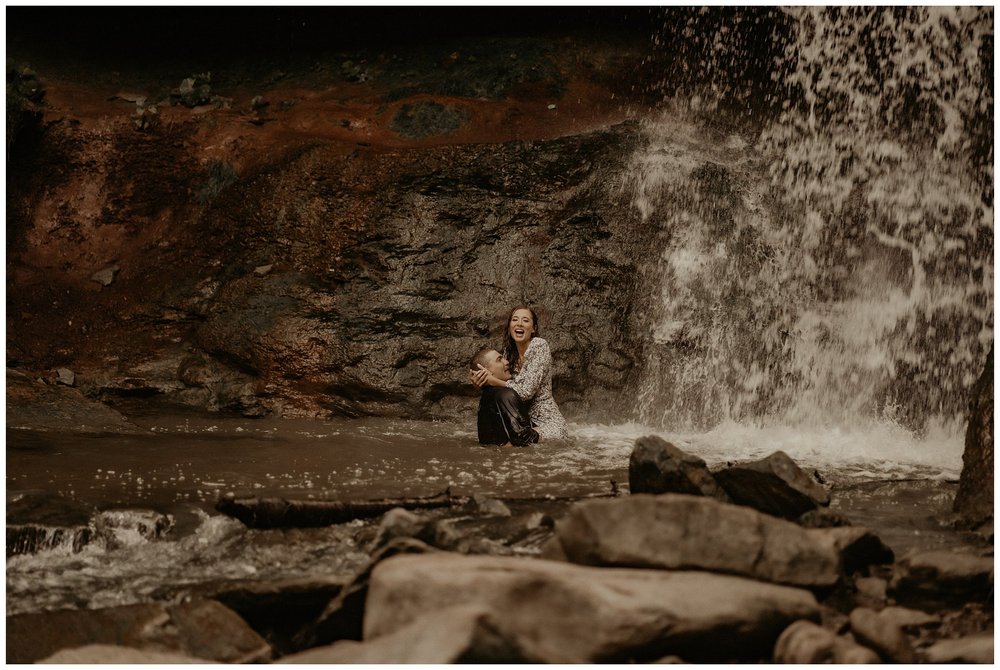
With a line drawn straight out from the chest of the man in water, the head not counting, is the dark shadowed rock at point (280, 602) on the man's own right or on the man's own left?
on the man's own right

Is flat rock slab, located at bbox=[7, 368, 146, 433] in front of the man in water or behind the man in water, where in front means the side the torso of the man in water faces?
behind

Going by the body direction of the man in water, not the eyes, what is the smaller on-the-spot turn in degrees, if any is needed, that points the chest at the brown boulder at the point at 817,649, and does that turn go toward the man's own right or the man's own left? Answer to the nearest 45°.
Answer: approximately 90° to the man's own right

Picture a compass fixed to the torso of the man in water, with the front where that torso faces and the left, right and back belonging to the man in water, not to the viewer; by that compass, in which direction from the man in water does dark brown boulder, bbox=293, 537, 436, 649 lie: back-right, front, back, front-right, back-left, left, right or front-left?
right

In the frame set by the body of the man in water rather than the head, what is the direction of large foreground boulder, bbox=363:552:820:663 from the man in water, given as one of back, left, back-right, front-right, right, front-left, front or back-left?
right

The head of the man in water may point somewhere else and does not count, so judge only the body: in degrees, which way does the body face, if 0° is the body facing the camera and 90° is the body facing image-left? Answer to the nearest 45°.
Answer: approximately 270°
